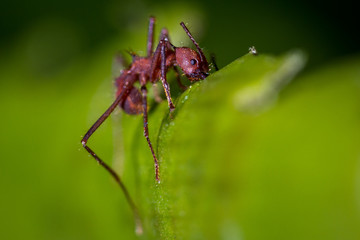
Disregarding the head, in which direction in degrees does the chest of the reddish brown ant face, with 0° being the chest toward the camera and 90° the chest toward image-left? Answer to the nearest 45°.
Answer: approximately 270°
